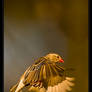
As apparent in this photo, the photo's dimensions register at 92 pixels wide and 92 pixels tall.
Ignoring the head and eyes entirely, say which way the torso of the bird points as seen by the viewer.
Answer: to the viewer's right
